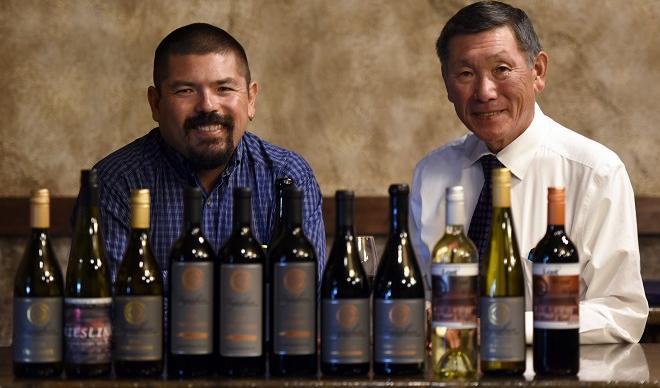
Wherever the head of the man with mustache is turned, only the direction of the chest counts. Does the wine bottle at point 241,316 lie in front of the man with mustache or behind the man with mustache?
in front

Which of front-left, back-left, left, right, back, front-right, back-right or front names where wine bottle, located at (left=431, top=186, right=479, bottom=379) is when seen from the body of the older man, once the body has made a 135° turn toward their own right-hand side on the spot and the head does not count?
back

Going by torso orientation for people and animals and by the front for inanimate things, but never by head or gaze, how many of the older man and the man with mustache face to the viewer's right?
0

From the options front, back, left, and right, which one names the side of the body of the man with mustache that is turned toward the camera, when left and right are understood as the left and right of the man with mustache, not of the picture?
front

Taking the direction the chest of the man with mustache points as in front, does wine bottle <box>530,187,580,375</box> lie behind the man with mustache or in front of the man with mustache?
in front

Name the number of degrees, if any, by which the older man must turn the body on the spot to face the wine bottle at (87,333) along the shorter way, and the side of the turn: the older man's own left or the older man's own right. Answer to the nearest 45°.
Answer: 0° — they already face it

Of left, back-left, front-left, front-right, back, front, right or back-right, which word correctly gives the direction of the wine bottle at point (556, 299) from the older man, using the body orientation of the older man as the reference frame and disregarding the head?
front-left

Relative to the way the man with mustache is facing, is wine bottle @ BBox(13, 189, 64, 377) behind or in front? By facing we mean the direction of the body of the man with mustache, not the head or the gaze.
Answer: in front

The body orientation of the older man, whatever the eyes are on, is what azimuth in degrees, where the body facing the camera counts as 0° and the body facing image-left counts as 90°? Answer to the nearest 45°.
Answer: approximately 45°

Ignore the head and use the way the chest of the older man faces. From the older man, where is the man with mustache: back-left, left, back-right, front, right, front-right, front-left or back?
front-right

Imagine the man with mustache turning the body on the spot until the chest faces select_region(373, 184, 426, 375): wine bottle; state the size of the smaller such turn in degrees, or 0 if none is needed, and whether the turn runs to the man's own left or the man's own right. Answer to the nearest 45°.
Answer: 0° — they already face it
